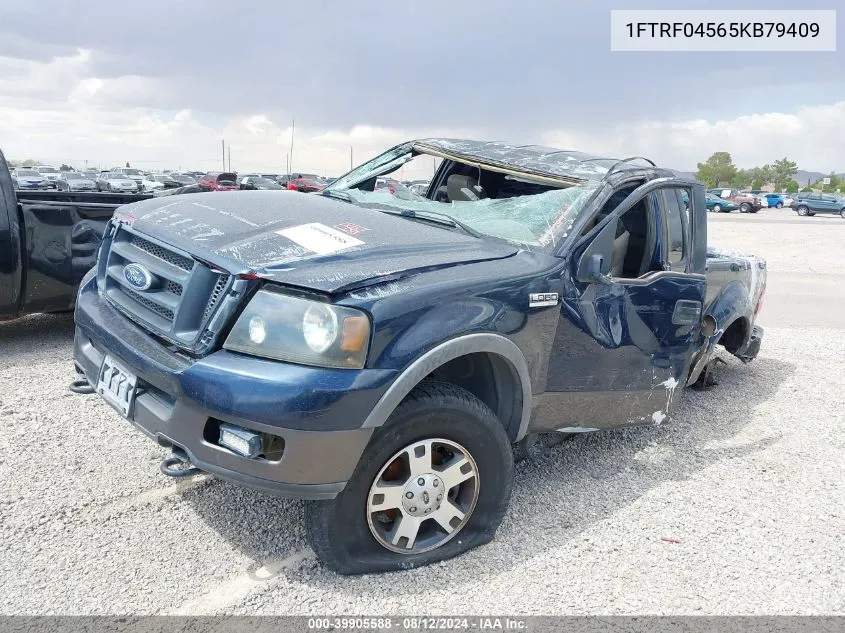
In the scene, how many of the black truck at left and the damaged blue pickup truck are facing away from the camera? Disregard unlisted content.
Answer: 0

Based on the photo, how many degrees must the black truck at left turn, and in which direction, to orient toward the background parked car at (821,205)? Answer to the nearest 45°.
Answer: approximately 135° to its right

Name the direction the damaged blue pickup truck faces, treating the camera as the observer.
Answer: facing the viewer and to the left of the viewer

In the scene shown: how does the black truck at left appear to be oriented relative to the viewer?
to the viewer's left

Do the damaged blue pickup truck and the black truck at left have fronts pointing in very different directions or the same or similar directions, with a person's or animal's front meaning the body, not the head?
same or similar directions
